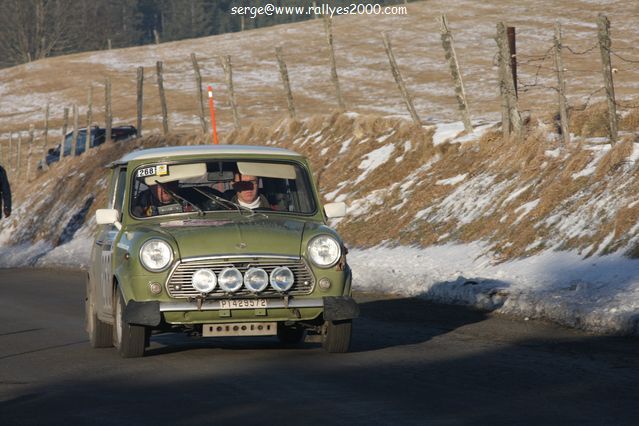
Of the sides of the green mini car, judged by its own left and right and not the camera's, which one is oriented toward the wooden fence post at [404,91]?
back

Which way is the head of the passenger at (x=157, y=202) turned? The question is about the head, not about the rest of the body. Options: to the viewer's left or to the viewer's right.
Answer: to the viewer's right

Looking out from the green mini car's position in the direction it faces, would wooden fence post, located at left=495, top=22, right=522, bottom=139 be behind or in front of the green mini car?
behind

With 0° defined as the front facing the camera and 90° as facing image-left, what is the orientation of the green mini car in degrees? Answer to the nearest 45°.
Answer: approximately 0°

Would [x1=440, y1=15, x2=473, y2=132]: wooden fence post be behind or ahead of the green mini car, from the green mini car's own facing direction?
behind

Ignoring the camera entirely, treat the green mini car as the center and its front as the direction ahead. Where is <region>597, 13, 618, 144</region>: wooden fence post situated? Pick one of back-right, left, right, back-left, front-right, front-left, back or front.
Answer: back-left

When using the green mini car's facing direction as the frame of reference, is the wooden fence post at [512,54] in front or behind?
behind
